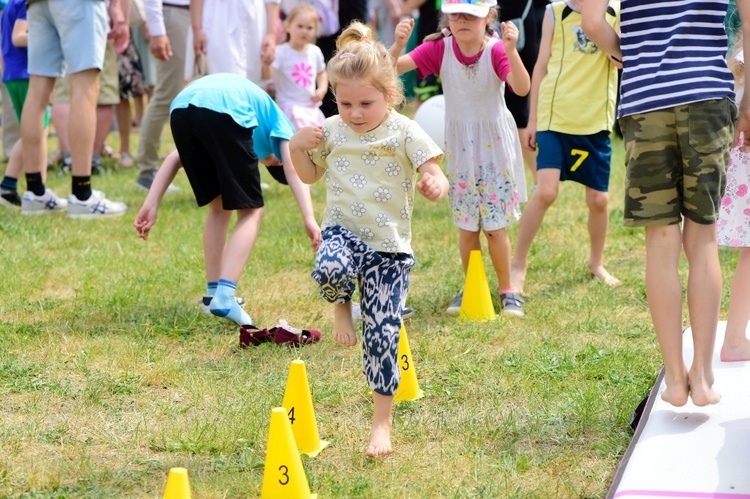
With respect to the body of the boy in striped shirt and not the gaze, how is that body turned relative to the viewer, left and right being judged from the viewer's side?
facing away from the viewer

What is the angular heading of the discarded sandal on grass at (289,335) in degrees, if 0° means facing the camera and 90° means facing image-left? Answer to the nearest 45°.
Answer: approximately 270°

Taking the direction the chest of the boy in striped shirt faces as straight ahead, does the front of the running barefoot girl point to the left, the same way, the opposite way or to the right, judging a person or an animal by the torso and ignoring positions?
the opposite way

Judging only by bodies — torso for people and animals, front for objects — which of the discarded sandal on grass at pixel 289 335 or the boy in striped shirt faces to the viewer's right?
the discarded sandal on grass

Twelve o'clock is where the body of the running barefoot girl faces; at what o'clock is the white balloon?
The white balloon is roughly at 6 o'clock from the running barefoot girl.

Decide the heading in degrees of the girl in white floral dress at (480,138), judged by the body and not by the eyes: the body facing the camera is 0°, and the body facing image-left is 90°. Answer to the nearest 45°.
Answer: approximately 0°

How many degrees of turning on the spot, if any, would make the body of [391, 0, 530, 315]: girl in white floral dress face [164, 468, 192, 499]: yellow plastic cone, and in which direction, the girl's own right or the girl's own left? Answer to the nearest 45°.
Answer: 0° — they already face it

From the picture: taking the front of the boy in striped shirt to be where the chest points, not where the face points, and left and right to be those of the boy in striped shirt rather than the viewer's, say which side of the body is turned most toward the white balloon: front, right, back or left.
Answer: front

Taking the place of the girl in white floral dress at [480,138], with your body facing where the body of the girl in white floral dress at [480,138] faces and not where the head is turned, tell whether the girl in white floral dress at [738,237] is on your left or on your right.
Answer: on your left
